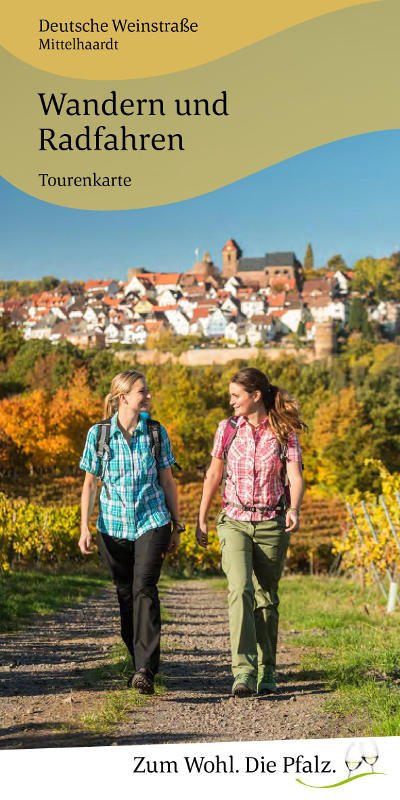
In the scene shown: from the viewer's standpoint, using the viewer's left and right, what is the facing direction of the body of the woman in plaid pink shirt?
facing the viewer

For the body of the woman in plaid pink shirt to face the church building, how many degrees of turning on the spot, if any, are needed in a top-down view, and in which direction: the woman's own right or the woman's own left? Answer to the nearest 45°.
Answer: approximately 180°

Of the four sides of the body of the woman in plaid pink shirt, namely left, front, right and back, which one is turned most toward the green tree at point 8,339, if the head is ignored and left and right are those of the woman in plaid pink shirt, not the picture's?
back
